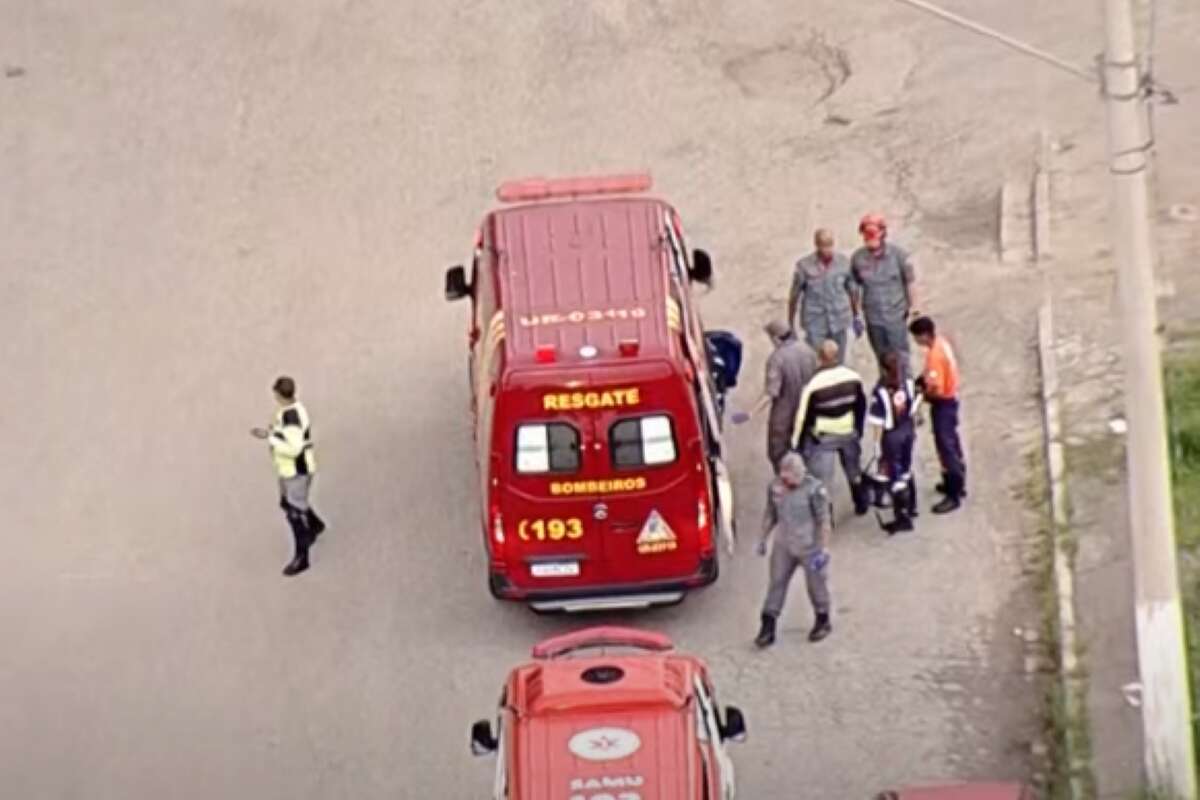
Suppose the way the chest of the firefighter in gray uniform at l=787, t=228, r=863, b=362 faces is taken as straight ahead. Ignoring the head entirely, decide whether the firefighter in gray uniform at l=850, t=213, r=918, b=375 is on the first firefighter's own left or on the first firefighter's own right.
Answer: on the first firefighter's own left

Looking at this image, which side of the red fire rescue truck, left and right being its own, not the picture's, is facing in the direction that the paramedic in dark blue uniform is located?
right

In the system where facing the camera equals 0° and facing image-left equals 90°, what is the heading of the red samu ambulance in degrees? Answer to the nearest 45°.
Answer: approximately 180°

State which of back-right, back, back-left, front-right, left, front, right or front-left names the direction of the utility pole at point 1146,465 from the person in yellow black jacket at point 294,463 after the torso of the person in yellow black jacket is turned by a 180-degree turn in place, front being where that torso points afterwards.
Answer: front-right

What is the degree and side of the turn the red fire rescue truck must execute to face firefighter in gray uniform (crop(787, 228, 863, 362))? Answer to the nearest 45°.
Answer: approximately 45° to its right

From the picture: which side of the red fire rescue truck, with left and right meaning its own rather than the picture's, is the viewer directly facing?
back

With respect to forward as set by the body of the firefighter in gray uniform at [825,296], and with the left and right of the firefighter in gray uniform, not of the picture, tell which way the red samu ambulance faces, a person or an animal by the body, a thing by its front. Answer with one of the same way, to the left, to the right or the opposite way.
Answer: the opposite way

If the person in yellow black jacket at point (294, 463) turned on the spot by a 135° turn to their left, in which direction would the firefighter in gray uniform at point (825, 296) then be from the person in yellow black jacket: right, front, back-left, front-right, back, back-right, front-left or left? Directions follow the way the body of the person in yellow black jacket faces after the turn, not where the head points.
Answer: front-left

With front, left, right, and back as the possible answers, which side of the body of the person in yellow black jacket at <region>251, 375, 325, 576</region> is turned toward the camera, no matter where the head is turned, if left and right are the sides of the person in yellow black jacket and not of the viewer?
left

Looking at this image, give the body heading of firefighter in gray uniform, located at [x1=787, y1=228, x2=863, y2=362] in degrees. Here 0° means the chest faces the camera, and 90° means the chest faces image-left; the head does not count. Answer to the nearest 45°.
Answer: approximately 0°

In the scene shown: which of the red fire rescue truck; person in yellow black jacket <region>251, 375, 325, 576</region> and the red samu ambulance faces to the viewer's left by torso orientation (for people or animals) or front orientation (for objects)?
the person in yellow black jacket
